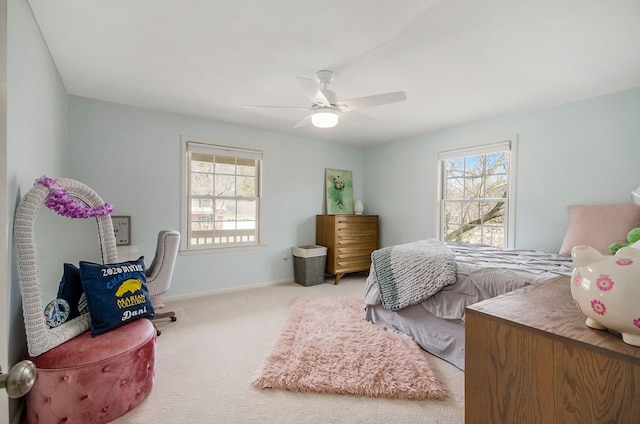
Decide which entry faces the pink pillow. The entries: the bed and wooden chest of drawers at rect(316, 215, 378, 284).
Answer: the wooden chest of drawers

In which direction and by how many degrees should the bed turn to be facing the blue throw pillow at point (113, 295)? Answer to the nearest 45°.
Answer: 0° — it already faces it

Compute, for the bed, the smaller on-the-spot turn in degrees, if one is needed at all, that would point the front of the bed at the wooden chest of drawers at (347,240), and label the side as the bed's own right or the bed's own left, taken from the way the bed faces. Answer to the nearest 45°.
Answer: approximately 90° to the bed's own right

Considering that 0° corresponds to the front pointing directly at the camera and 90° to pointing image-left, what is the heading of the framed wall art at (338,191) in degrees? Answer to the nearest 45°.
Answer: approximately 315°

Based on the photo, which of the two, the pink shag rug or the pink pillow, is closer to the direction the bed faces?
the pink shag rug

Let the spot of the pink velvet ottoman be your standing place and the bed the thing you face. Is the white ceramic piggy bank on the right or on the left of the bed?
right

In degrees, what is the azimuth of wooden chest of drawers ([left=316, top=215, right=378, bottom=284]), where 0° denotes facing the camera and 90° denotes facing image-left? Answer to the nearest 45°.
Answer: approximately 315°

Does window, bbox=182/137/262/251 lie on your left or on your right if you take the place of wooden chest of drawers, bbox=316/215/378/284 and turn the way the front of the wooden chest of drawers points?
on your right

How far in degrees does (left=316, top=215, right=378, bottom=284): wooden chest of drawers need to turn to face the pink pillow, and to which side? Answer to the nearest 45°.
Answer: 0° — it already faces it

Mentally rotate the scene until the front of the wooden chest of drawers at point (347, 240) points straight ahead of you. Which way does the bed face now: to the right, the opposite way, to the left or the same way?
to the right
